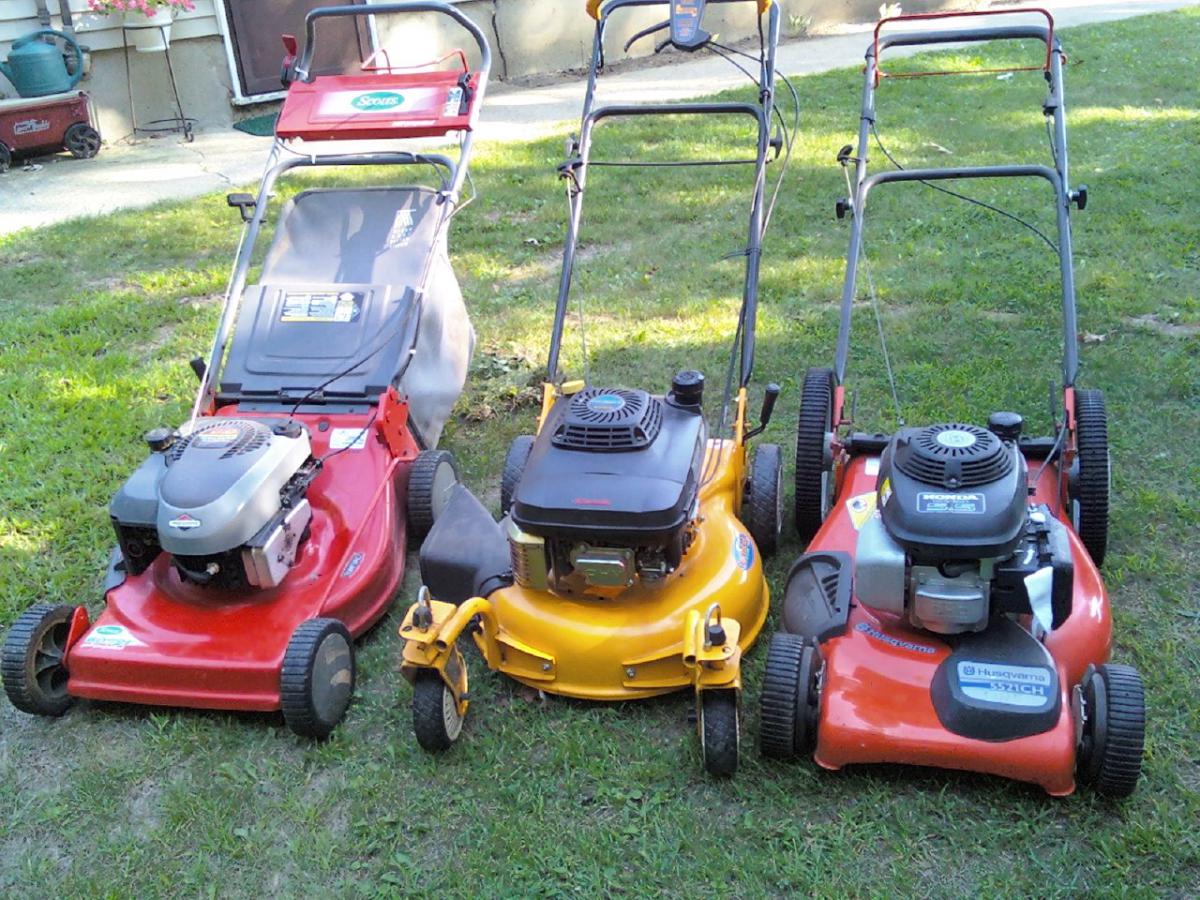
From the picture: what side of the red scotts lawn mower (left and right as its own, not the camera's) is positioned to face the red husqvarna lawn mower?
left

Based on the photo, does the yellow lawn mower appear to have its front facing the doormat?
no

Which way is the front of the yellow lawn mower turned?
toward the camera

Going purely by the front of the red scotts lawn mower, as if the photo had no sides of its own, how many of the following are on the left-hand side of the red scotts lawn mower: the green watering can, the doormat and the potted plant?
0

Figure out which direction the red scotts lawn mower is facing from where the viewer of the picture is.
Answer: facing the viewer and to the left of the viewer

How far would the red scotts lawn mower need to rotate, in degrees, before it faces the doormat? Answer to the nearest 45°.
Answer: approximately 135° to its right

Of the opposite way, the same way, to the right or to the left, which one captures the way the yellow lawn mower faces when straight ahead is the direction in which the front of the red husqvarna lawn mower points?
the same way

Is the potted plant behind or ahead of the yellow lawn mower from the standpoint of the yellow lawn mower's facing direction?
behind

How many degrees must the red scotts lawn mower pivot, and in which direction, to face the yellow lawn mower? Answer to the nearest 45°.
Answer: approximately 90° to its left

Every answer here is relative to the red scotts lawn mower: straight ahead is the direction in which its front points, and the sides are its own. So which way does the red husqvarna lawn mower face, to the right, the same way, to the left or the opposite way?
the same way

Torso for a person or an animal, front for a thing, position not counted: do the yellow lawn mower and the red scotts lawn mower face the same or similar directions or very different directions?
same or similar directions

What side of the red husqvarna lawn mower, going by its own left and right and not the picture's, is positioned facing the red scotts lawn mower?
right

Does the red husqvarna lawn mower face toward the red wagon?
no

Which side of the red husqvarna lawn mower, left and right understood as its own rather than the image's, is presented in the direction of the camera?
front

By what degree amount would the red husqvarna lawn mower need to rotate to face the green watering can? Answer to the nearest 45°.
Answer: approximately 135° to its right

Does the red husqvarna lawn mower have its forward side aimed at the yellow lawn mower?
no

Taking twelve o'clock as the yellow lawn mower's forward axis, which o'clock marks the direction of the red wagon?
The red wagon is roughly at 5 o'clock from the yellow lawn mower.

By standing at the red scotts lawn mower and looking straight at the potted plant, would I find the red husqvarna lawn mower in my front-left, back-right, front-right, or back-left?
back-right

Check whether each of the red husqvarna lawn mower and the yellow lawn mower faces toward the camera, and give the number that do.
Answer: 2

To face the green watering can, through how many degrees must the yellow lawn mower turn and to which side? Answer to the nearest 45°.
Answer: approximately 135° to its right
